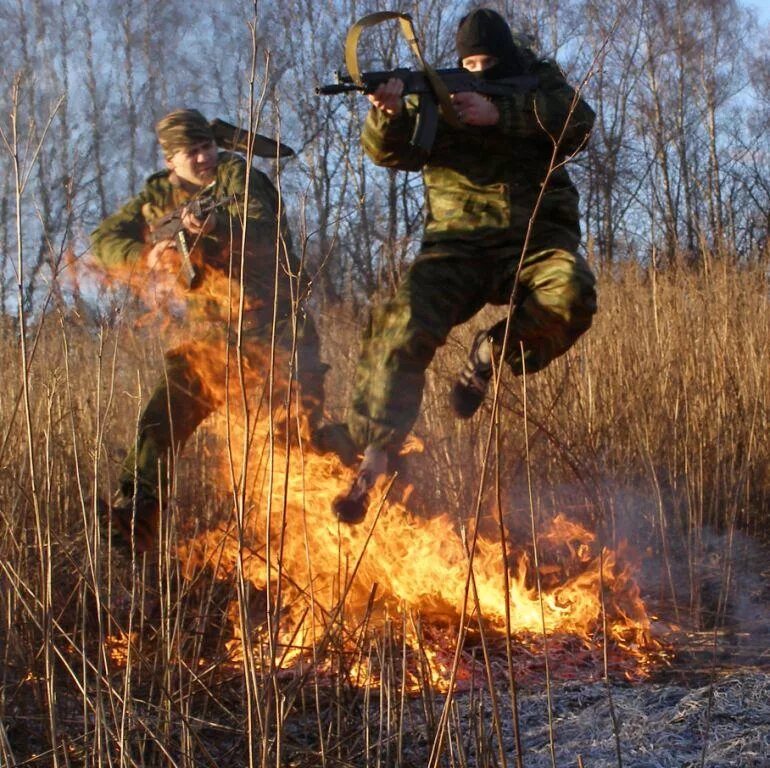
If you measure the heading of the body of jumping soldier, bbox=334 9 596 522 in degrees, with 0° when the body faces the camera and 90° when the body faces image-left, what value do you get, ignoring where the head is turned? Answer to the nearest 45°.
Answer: approximately 45°

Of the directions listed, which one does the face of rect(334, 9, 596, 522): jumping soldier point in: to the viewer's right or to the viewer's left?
to the viewer's left

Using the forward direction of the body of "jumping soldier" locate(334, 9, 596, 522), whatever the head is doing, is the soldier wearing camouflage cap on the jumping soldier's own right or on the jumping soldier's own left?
on the jumping soldier's own right
